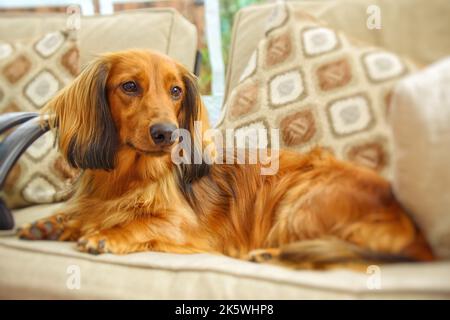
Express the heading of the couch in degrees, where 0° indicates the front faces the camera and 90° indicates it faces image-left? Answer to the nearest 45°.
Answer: approximately 0°

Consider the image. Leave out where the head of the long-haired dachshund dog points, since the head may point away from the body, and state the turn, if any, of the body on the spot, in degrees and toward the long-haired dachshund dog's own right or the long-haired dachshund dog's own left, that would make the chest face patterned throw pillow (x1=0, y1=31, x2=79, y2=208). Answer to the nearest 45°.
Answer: approximately 45° to the long-haired dachshund dog's own right

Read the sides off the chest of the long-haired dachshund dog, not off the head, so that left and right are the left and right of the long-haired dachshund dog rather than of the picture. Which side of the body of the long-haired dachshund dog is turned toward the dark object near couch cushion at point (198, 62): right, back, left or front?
right

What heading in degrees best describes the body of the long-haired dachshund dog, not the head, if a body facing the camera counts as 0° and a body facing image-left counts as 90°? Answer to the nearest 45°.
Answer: approximately 90°
